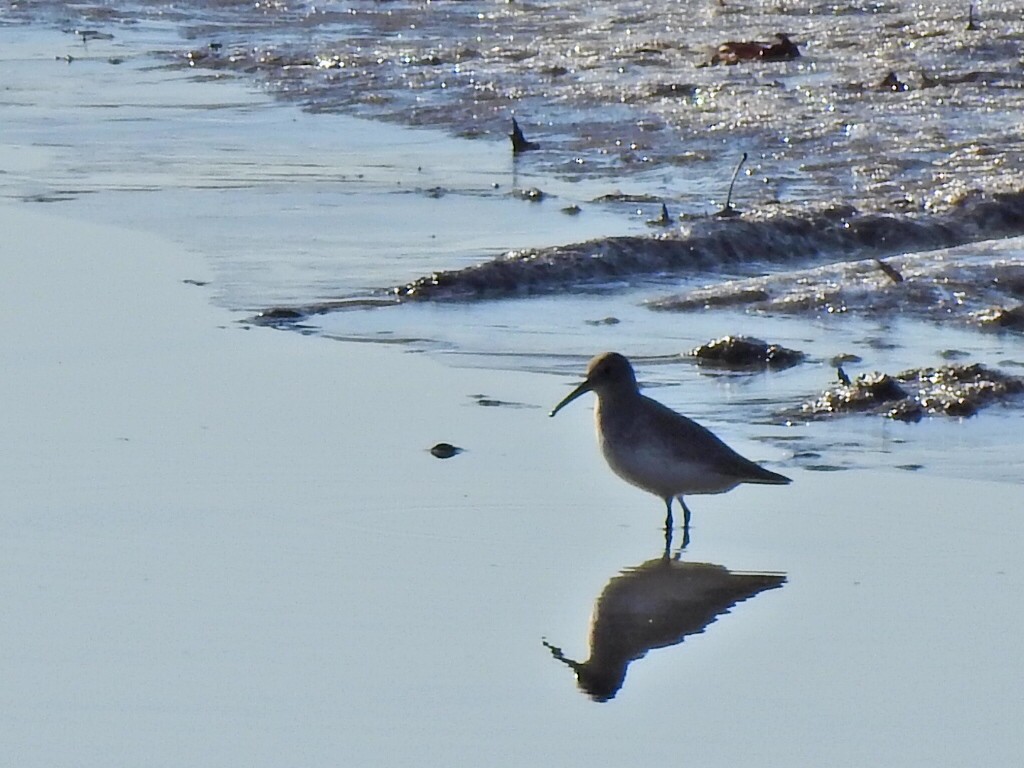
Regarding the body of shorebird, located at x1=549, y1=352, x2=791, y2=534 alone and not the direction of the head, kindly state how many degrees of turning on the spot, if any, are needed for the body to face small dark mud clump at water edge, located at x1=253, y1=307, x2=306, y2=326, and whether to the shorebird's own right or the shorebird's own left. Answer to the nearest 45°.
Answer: approximately 45° to the shorebird's own right

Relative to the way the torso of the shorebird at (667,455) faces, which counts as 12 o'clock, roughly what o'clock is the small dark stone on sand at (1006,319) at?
The small dark stone on sand is roughly at 4 o'clock from the shorebird.

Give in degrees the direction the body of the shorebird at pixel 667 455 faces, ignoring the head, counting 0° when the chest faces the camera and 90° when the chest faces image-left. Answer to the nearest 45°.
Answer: approximately 90°

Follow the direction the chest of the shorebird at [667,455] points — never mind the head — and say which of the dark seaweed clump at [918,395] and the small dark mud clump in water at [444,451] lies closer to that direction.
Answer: the small dark mud clump in water

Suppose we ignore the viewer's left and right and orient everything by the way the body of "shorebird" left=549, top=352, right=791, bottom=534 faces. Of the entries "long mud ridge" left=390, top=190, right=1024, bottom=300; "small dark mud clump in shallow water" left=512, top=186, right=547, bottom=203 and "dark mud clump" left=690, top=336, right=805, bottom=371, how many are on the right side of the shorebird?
3

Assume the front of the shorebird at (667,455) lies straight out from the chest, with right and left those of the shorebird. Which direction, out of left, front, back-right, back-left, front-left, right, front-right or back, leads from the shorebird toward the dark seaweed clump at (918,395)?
back-right

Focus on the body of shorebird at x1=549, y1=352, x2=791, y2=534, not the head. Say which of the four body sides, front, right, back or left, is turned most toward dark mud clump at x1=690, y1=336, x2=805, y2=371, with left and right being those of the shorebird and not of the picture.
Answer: right

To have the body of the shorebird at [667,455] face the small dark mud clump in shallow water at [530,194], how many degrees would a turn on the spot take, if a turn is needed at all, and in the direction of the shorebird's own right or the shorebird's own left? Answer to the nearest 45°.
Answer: approximately 90° to the shorebird's own right

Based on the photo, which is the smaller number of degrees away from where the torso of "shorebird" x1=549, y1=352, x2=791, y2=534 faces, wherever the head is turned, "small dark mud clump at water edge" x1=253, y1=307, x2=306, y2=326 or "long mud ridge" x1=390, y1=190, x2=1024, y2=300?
the small dark mud clump at water edge

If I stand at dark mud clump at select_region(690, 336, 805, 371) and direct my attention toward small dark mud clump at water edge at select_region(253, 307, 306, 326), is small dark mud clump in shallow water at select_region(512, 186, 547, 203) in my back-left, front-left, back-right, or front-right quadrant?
front-right

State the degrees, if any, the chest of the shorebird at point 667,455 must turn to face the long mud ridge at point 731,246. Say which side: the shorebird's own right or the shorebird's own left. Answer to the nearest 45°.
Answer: approximately 90° to the shorebird's own right
